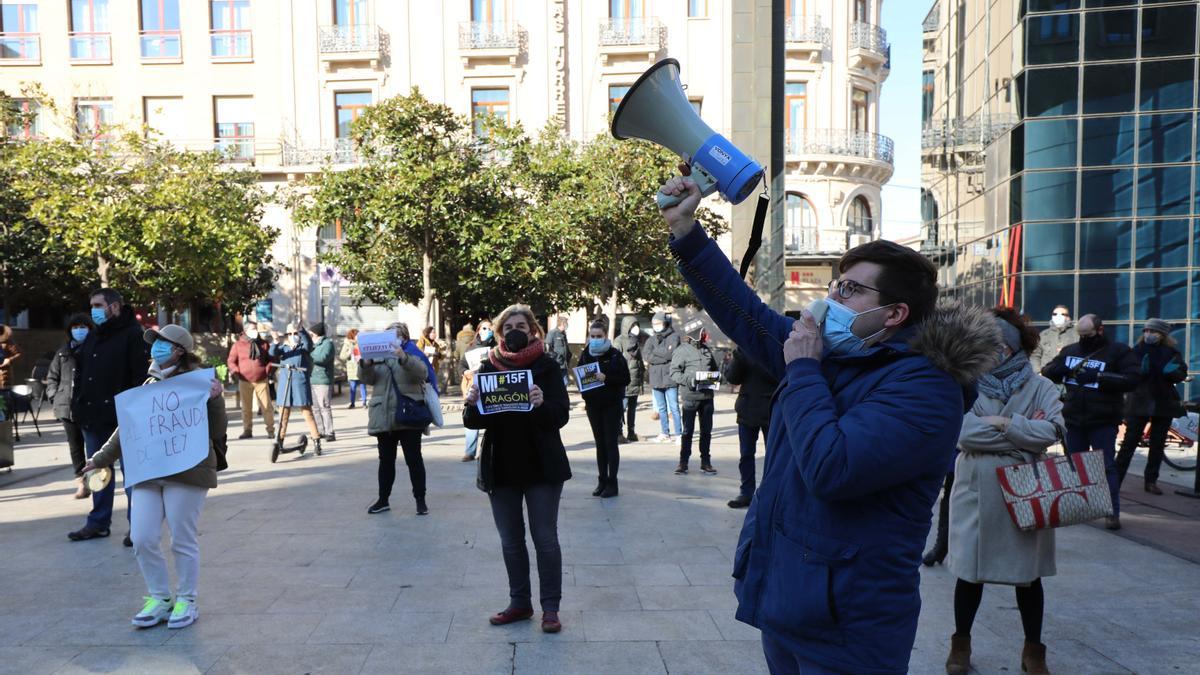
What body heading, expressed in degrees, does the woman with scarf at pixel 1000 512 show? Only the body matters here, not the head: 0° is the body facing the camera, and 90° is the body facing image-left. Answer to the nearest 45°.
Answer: approximately 45°

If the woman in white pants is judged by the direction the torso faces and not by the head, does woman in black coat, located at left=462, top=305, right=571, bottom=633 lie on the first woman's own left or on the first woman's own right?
on the first woman's own left

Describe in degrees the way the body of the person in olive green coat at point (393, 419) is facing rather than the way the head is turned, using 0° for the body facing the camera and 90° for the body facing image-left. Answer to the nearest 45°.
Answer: approximately 0°

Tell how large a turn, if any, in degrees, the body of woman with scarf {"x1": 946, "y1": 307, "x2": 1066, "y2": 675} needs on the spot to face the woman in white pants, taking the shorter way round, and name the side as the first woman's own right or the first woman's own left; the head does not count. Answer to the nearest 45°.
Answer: approximately 45° to the first woman's own right

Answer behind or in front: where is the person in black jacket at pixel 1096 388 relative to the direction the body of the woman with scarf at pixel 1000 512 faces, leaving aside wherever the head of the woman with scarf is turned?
behind

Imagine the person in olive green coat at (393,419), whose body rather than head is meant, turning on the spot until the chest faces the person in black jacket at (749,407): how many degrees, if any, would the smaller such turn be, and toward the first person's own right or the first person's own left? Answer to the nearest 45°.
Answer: approximately 90° to the first person's own left
